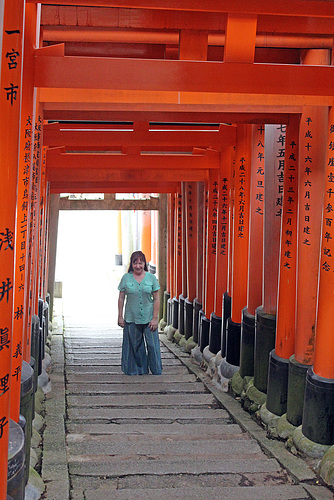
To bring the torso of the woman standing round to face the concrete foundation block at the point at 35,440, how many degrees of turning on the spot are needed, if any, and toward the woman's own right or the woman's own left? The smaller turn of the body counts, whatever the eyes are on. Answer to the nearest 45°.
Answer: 0° — they already face it

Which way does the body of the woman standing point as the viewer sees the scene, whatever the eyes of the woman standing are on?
toward the camera

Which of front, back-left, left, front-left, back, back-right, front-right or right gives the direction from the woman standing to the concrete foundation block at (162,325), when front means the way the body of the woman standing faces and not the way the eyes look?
back

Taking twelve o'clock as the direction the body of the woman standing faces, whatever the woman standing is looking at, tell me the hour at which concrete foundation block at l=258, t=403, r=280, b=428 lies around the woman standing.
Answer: The concrete foundation block is roughly at 11 o'clock from the woman standing.

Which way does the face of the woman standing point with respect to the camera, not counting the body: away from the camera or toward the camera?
toward the camera

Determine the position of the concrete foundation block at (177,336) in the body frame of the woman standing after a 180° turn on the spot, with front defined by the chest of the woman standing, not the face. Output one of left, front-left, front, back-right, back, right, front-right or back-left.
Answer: front
